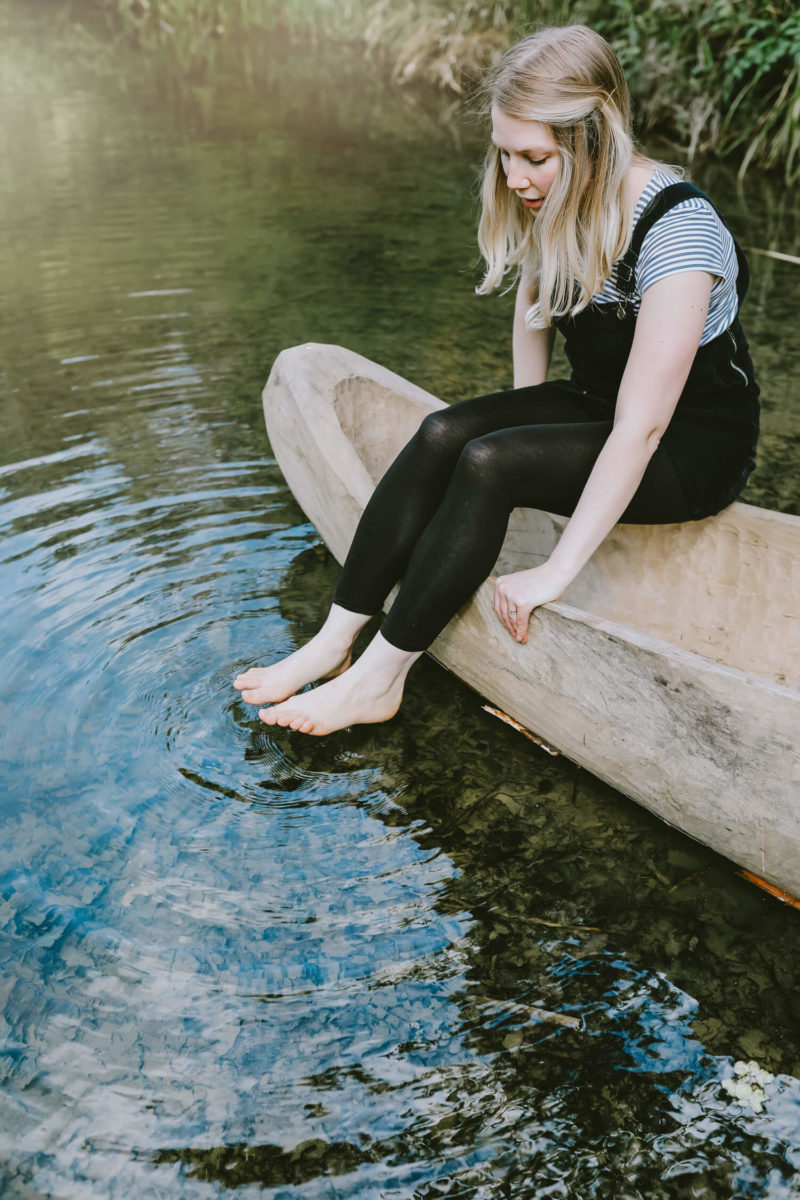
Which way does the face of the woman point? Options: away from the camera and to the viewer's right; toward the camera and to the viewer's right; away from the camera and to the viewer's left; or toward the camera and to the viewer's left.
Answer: toward the camera and to the viewer's left

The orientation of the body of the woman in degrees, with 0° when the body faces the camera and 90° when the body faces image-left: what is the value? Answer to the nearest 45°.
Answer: approximately 45°
